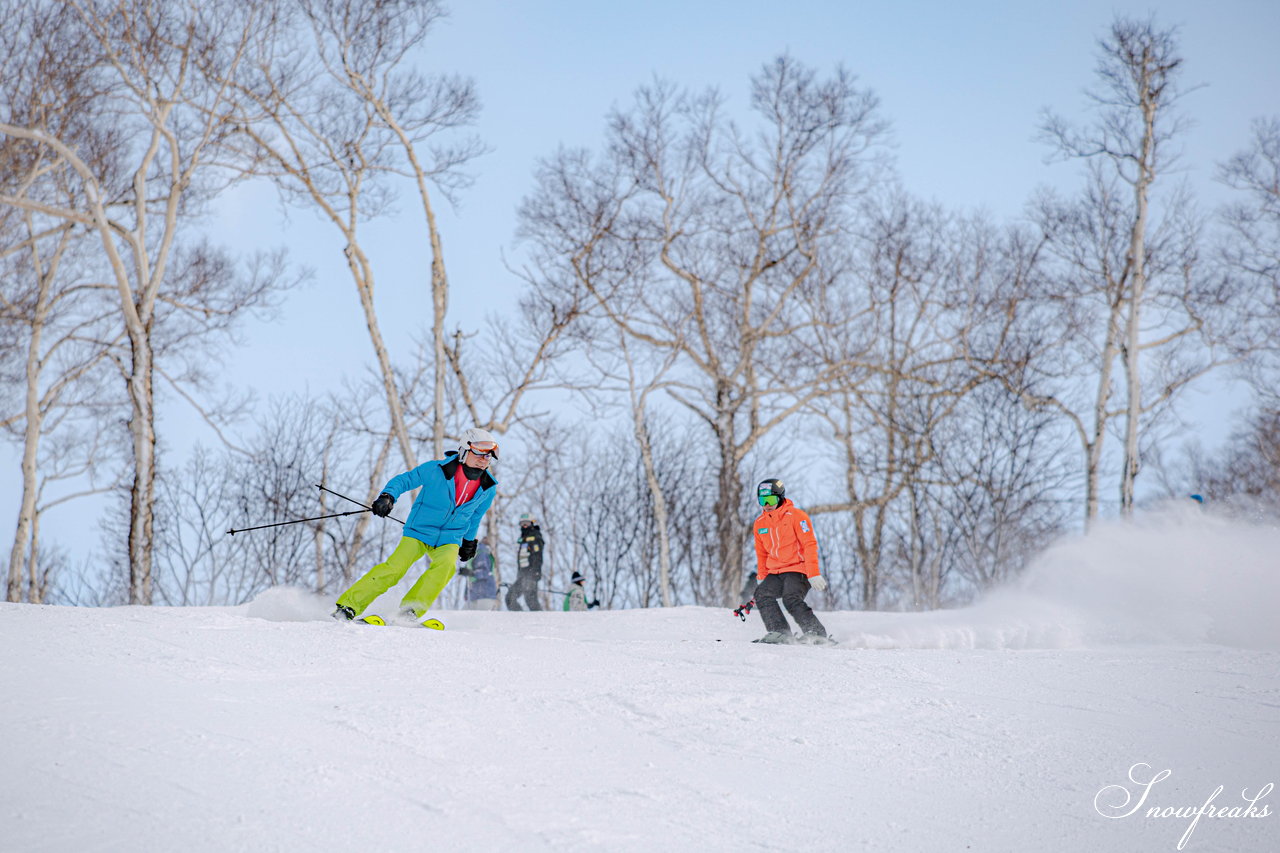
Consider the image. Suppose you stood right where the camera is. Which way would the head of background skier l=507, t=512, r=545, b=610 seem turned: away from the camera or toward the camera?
toward the camera

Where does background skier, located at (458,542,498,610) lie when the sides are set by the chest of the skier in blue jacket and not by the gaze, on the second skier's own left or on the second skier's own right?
on the second skier's own left

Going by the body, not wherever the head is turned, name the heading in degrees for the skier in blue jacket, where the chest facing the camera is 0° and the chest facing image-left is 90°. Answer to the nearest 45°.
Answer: approximately 315°

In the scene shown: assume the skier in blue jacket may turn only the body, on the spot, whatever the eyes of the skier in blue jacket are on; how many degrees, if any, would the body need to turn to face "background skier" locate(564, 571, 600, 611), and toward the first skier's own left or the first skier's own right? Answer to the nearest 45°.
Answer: approximately 135° to the first skier's own left

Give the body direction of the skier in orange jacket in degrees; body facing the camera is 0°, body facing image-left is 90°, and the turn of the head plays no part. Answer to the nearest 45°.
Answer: approximately 45°

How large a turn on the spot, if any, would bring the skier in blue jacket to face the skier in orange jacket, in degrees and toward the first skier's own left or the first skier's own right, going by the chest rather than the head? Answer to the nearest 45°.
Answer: approximately 45° to the first skier's own left

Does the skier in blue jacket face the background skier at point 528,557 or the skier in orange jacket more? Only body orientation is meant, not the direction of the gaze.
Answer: the skier in orange jacket

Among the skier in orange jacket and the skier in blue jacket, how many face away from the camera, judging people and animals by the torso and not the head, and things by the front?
0
